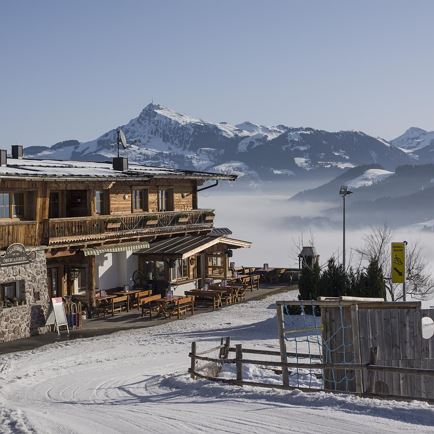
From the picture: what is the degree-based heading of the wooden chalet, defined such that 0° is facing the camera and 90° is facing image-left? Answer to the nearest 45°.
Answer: approximately 315°

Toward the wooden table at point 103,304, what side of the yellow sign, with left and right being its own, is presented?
right

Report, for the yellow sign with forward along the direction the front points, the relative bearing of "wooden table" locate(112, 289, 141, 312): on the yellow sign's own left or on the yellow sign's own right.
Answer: on the yellow sign's own right

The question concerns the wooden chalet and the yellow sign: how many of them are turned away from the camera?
0

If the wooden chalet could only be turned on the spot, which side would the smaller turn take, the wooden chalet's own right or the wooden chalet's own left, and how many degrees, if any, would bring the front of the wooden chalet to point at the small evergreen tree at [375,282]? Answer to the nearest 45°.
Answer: approximately 45° to the wooden chalet's own left

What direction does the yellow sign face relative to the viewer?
toward the camera

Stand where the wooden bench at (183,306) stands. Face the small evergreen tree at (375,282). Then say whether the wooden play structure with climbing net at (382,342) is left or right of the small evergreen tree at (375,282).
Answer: right

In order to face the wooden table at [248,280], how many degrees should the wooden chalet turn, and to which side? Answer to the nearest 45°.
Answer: approximately 90° to its left

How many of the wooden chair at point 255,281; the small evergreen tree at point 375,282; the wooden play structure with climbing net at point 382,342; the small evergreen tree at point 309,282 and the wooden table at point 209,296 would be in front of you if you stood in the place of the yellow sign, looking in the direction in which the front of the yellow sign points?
1

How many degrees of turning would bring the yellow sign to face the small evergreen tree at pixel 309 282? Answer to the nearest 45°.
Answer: approximately 135° to its right

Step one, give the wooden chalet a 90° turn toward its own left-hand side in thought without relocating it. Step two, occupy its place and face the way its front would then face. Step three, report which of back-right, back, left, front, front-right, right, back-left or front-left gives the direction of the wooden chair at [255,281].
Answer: front

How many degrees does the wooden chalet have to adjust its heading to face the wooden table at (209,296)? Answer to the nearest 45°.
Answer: approximately 45° to its left

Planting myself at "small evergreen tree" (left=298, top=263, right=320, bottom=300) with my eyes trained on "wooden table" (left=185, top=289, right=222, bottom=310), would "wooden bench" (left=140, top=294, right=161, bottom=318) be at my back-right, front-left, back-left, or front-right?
front-left

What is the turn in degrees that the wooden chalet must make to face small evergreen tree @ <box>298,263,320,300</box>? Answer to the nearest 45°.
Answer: approximately 45° to its left

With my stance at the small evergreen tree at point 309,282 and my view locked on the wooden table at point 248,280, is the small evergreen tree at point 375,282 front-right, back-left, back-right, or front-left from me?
back-right

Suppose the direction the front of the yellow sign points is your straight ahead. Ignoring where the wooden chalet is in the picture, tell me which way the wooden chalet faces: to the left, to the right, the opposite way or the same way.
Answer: to the left
